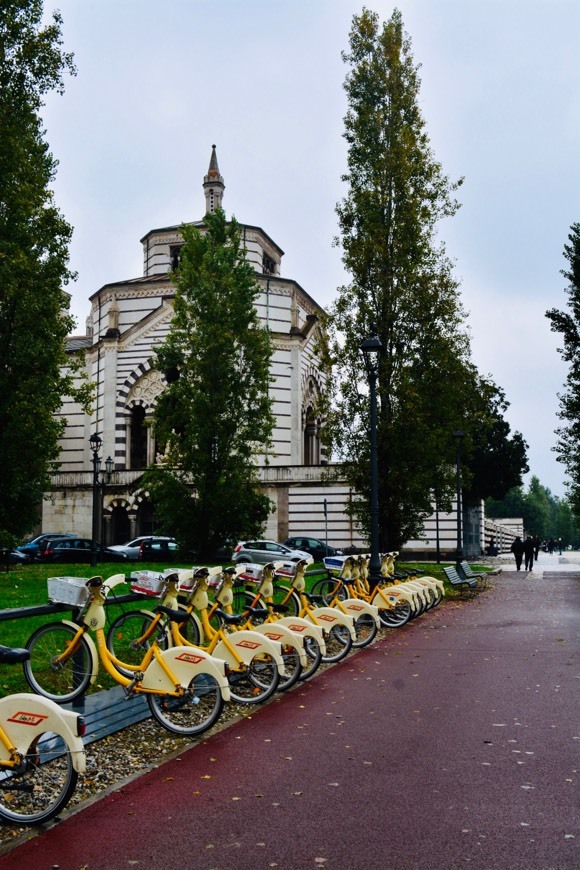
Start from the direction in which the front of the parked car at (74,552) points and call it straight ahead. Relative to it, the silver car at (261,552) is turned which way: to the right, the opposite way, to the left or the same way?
the same way

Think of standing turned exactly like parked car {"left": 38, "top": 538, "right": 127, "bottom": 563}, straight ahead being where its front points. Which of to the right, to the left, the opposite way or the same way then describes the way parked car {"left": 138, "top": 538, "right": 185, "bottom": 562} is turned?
the same way
